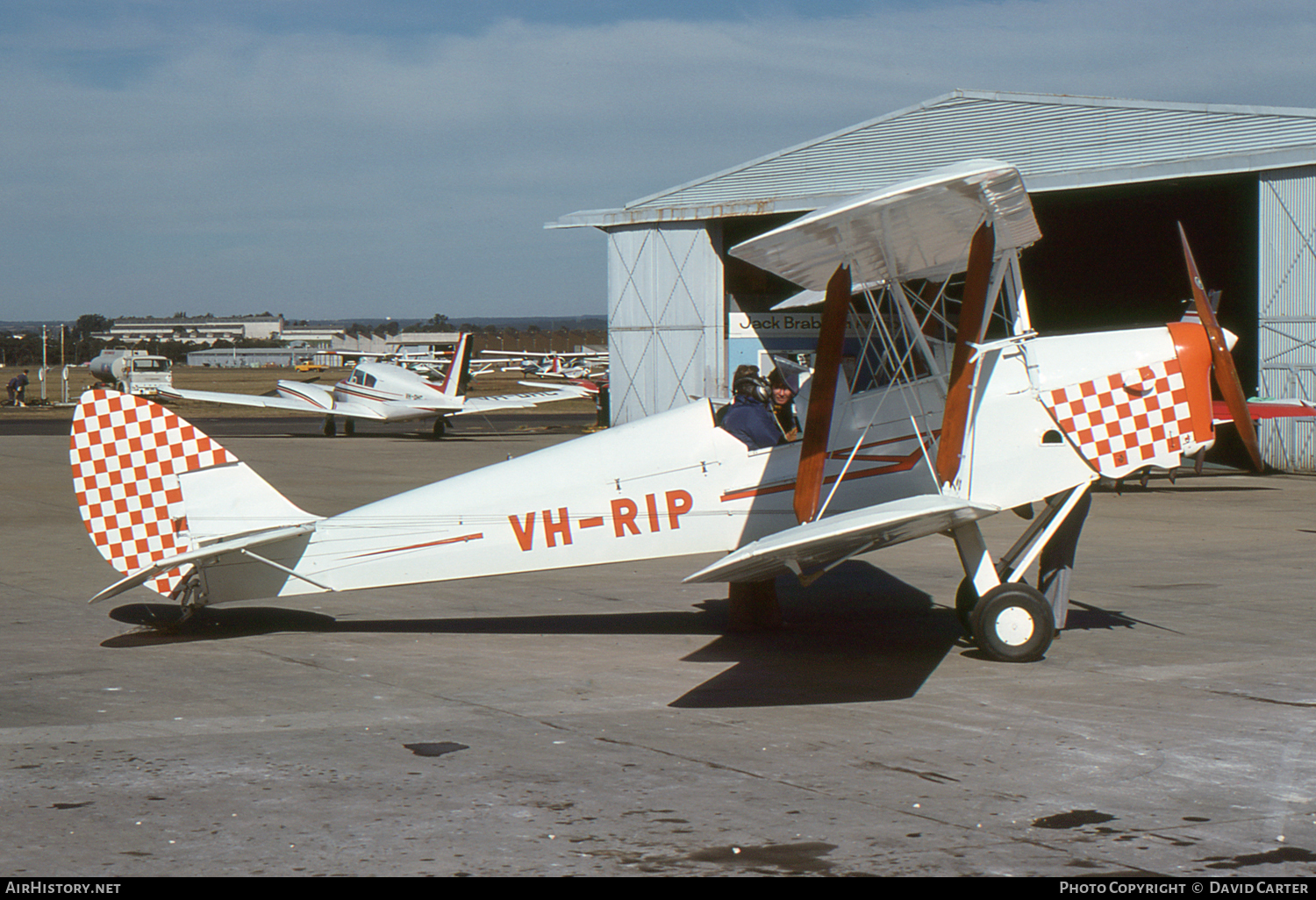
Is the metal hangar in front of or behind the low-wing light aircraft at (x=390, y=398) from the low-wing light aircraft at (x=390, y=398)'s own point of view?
behind

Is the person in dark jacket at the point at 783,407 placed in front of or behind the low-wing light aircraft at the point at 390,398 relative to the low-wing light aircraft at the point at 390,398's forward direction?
behind

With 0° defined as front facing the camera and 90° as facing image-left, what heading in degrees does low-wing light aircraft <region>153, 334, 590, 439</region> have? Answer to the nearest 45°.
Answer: approximately 135°

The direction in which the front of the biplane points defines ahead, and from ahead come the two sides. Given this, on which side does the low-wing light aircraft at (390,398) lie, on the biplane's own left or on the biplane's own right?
on the biplane's own left

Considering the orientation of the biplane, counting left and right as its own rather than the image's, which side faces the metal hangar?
left

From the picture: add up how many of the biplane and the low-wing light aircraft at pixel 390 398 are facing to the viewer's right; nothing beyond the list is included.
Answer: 1

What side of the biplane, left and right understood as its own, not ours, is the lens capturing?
right

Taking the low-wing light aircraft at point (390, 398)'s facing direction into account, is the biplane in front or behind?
behind

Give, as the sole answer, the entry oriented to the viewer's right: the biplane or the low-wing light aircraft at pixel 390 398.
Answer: the biplane

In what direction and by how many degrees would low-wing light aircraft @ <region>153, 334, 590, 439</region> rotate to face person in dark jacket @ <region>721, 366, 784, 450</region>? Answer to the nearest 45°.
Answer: approximately 135° to its left
